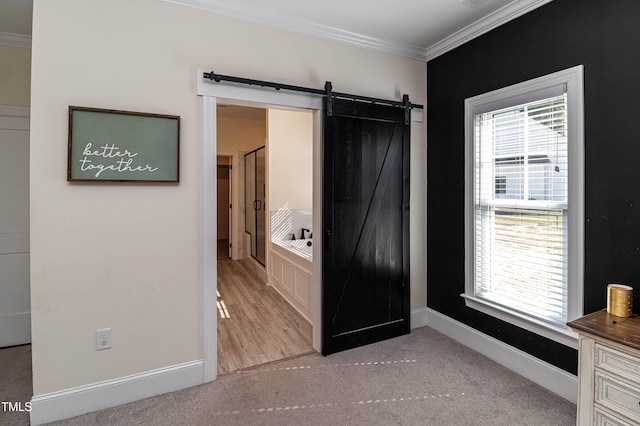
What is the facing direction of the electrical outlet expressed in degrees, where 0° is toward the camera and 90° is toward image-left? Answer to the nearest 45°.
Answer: approximately 0°

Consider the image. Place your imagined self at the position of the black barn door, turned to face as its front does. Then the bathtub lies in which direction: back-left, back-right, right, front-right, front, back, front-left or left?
back

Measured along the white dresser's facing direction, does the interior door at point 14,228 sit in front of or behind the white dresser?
in front

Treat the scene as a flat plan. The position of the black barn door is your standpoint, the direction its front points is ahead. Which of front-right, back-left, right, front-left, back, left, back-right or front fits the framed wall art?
right

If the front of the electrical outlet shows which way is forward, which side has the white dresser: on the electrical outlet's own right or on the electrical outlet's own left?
on the electrical outlet's own left

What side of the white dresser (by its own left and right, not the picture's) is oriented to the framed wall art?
front

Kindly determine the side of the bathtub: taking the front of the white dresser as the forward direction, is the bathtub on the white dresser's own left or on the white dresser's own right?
on the white dresser's own right

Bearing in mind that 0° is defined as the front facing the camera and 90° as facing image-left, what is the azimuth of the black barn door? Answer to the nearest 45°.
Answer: approximately 315°

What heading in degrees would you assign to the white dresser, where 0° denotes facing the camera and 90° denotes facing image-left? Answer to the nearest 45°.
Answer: approximately 45°

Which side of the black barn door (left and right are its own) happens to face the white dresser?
front

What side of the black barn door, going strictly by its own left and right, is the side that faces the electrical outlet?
right

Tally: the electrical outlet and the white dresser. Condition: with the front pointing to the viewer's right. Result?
0

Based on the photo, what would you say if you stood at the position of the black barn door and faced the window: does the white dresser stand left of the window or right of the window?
right
